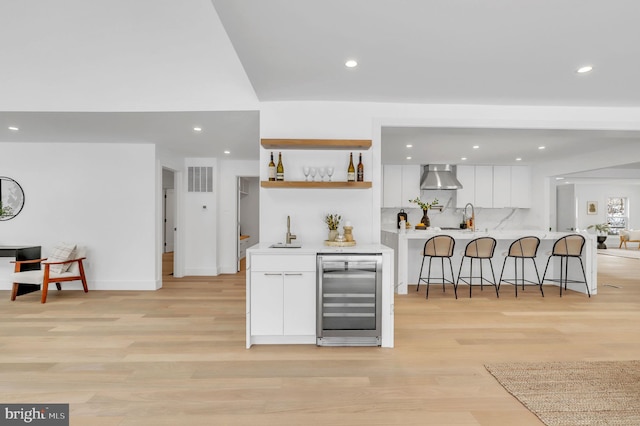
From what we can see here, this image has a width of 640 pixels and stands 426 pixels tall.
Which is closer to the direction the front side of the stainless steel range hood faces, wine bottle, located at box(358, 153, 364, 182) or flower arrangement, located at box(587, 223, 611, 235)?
the wine bottle

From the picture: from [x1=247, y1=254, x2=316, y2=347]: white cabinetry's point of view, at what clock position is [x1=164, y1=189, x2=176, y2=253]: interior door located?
The interior door is roughly at 5 o'clock from the white cabinetry.

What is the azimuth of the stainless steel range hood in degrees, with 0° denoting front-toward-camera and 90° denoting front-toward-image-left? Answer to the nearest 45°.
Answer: approximately 0°

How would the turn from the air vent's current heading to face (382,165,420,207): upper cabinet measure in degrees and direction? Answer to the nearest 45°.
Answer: approximately 90° to its left

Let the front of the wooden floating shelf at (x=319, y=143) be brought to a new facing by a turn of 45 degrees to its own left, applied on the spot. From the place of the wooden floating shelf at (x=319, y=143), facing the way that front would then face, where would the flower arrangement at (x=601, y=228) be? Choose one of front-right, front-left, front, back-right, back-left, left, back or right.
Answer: left

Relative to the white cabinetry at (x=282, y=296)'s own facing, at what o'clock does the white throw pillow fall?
The white throw pillow is roughly at 4 o'clock from the white cabinetry.

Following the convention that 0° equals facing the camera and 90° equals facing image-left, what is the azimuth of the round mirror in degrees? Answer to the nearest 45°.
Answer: approximately 0°
